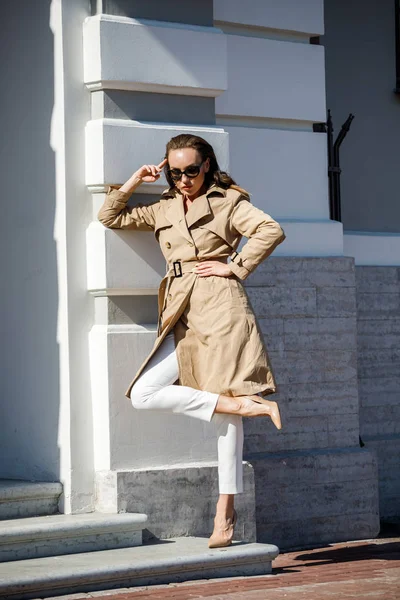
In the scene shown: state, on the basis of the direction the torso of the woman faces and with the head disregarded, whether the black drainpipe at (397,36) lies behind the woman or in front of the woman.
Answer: behind

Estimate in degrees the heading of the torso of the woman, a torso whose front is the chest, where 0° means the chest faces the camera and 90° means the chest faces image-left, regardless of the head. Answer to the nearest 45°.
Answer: approximately 45°

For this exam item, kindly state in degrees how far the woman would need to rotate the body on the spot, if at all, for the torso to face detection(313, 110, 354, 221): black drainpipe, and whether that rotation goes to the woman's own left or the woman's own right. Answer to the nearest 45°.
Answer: approximately 180°

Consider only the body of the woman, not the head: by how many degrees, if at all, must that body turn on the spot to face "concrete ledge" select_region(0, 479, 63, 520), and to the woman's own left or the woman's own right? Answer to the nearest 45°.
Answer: approximately 45° to the woman's own right
